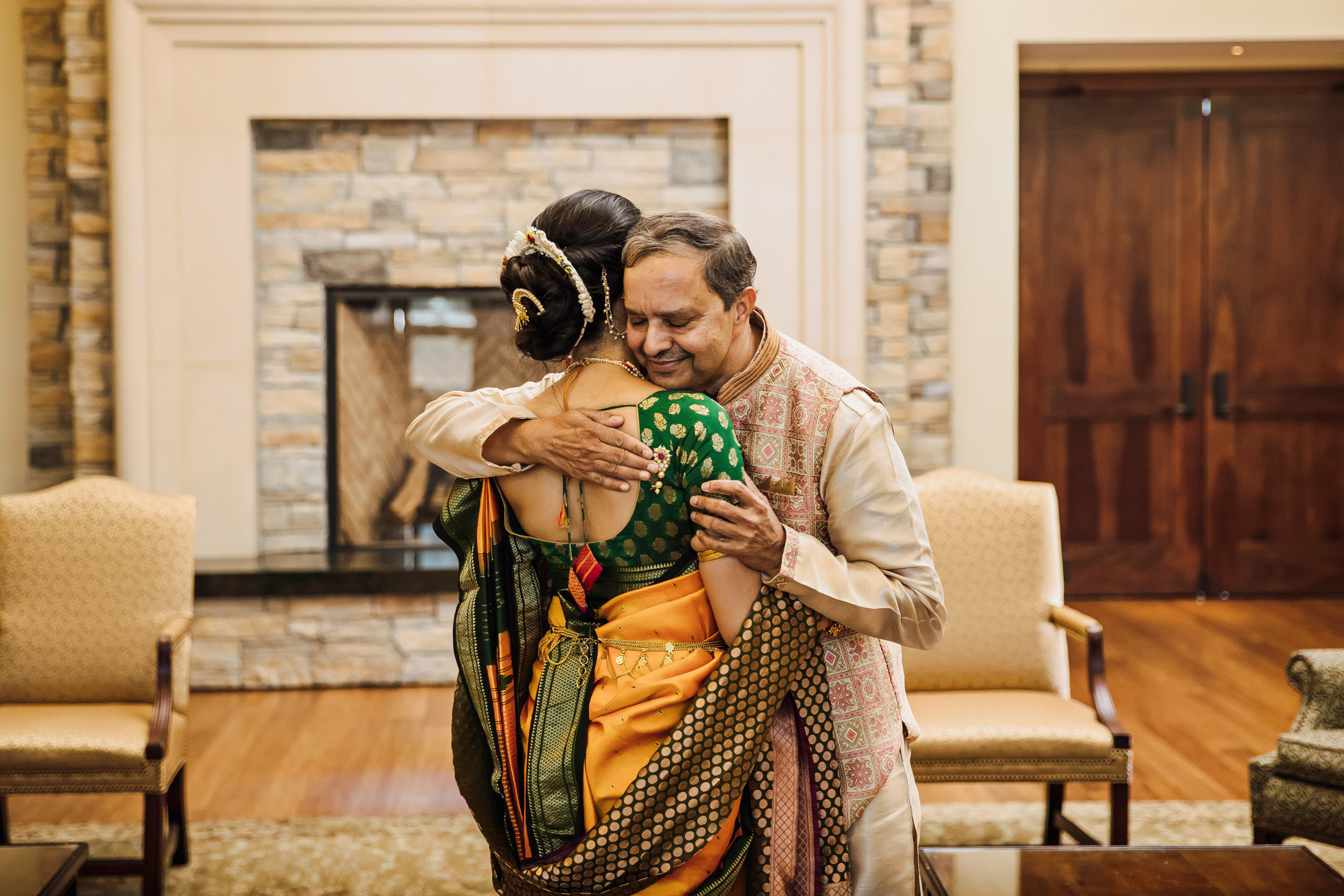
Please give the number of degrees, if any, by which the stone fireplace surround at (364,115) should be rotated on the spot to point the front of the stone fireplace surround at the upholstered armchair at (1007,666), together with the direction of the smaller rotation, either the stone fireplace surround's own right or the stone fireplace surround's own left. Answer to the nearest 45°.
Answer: approximately 45° to the stone fireplace surround's own left

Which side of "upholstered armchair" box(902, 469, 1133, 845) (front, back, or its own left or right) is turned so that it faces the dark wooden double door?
back

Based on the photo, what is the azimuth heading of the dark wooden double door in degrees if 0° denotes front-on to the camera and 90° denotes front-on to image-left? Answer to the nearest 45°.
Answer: approximately 0°

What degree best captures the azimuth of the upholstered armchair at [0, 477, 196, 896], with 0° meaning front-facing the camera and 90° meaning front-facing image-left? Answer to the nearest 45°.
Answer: approximately 0°

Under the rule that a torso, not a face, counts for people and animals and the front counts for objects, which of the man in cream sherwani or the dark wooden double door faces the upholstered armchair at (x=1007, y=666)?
the dark wooden double door

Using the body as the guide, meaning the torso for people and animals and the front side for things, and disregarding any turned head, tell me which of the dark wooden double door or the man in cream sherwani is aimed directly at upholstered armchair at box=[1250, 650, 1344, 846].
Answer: the dark wooden double door

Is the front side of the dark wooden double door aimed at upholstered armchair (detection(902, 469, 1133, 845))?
yes

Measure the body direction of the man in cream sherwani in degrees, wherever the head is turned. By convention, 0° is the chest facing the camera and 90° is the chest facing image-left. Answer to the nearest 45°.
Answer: approximately 45°
